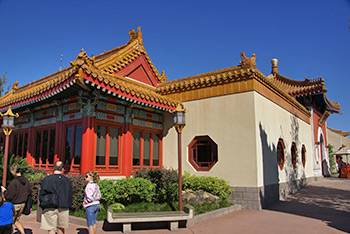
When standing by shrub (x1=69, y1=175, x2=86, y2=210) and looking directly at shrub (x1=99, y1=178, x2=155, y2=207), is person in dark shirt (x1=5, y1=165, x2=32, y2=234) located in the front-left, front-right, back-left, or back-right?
back-right

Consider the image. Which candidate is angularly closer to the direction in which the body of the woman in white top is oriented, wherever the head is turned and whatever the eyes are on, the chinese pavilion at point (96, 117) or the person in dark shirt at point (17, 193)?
the person in dark shirt

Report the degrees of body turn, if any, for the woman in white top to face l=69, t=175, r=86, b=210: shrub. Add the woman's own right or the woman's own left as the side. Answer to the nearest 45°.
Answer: approximately 90° to the woman's own right
